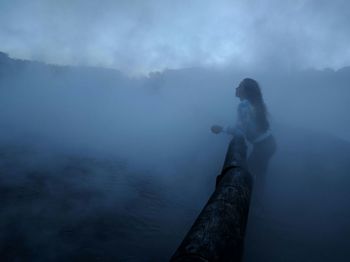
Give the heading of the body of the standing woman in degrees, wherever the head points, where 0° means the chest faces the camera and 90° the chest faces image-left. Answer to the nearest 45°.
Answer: approximately 90°
